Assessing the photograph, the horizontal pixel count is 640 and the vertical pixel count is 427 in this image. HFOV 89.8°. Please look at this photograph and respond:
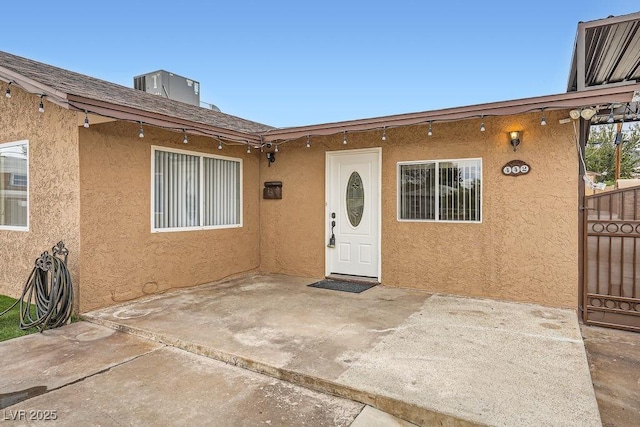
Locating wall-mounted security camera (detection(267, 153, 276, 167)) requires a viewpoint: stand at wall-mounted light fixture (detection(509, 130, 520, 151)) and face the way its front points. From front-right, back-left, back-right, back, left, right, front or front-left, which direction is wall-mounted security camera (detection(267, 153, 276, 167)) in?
right

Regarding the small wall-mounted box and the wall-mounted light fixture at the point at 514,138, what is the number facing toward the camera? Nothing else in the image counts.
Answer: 2

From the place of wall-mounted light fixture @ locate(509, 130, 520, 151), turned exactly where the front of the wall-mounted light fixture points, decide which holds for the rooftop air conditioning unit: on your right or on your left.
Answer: on your right

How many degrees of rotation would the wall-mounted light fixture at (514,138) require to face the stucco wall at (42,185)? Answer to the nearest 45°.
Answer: approximately 45° to its right

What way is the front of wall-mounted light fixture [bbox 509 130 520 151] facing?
toward the camera

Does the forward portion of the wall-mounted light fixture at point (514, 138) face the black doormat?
no

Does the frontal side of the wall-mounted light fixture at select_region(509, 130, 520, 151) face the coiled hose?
no

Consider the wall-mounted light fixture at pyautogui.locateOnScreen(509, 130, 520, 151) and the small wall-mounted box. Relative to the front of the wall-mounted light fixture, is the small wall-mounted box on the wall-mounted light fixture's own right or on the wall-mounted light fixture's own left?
on the wall-mounted light fixture's own right

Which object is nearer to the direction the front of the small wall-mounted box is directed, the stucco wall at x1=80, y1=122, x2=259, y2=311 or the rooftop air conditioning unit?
the stucco wall

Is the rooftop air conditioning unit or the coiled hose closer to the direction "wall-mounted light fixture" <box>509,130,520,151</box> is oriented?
the coiled hose

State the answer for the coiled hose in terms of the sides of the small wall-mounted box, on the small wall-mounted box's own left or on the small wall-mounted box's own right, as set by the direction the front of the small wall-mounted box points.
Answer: on the small wall-mounted box's own right

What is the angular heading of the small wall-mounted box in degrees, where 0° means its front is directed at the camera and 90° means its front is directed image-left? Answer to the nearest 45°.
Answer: approximately 0°

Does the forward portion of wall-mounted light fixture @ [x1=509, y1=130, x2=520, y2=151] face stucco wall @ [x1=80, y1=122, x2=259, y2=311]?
no

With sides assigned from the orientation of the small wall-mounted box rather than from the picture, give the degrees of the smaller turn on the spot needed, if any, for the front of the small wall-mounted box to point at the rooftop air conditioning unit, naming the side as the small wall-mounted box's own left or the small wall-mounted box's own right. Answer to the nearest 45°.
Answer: approximately 135° to the small wall-mounted box's own right
